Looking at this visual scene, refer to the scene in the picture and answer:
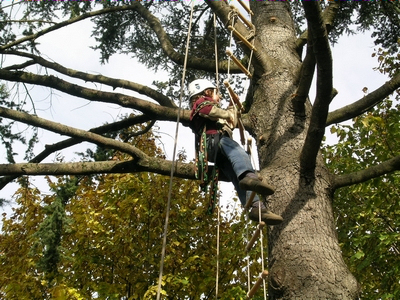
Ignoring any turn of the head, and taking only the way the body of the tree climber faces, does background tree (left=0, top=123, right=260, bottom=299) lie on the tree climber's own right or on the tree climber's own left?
on the tree climber's own left

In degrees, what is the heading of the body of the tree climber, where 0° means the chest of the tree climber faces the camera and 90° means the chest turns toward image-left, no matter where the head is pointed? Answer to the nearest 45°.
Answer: approximately 270°

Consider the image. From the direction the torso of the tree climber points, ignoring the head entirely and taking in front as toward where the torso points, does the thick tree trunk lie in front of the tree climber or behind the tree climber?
in front

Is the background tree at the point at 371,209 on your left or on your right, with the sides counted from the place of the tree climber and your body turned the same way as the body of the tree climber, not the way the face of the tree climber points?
on your left

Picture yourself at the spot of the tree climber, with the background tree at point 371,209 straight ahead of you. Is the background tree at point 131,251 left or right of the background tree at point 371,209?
left
